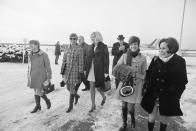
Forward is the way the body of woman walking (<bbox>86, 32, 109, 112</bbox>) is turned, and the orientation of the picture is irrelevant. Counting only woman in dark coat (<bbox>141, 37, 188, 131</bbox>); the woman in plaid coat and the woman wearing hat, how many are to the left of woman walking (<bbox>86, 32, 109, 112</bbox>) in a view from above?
2

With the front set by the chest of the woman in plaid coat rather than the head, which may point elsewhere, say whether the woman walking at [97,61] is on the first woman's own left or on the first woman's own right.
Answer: on the first woman's own left

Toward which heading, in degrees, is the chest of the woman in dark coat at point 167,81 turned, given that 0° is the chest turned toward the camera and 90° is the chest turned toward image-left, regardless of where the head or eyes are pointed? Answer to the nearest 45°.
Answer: approximately 45°

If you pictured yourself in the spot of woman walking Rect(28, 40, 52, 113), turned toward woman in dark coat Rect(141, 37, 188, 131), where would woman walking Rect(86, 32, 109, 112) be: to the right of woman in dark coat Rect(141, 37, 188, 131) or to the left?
left

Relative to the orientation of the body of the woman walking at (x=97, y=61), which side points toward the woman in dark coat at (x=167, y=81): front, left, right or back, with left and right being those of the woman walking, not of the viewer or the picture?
left

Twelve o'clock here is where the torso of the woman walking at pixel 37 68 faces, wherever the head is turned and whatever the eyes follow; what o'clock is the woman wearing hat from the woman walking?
The woman wearing hat is roughly at 9 o'clock from the woman walking.

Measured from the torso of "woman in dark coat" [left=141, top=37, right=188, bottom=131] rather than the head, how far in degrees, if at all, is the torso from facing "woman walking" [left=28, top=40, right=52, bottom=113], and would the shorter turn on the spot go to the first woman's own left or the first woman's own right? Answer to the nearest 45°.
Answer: approximately 45° to the first woman's own right
